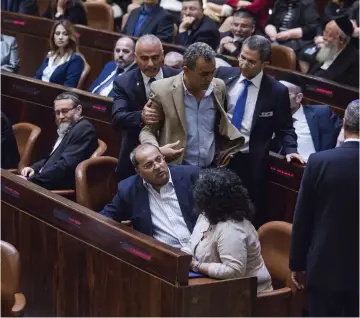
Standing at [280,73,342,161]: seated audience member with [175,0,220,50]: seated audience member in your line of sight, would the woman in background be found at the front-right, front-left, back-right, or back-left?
front-left

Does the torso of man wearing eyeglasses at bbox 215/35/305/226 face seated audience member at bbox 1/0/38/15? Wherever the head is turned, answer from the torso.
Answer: no

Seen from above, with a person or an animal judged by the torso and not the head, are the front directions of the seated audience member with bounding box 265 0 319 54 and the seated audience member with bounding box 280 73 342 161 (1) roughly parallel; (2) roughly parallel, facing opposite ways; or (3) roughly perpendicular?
roughly parallel

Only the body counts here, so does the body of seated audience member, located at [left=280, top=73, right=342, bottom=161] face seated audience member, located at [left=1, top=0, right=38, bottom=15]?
no

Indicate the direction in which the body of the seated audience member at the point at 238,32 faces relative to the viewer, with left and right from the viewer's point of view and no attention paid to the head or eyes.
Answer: facing the viewer and to the left of the viewer

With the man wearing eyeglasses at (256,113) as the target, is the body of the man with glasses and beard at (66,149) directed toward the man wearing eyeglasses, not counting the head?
no

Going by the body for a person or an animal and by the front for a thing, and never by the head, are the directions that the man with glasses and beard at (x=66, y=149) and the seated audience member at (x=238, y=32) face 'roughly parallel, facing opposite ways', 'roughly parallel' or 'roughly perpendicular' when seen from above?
roughly parallel

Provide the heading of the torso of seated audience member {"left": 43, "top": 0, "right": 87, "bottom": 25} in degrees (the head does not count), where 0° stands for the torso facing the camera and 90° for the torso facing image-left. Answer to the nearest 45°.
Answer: approximately 45°

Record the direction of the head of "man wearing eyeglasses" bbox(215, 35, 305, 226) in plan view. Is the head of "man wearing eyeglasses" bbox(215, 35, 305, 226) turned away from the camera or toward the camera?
toward the camera

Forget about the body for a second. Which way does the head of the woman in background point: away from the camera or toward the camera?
toward the camera

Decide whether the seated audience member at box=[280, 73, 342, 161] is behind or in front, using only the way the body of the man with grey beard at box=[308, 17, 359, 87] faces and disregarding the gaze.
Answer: in front

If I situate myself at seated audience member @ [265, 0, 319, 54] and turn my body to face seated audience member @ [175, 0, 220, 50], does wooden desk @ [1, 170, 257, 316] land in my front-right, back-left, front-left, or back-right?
front-left

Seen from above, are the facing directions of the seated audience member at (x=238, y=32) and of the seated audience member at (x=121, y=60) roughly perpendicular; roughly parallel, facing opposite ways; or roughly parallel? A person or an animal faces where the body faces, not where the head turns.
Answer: roughly parallel

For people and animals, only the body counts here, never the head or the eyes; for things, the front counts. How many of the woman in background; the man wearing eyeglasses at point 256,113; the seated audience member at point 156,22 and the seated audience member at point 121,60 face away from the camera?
0

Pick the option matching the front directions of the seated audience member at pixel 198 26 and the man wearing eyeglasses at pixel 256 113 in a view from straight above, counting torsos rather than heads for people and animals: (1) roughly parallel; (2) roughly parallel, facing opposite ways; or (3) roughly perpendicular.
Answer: roughly parallel

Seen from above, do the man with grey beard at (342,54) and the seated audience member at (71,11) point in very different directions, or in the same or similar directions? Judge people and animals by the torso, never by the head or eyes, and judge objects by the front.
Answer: same or similar directions
